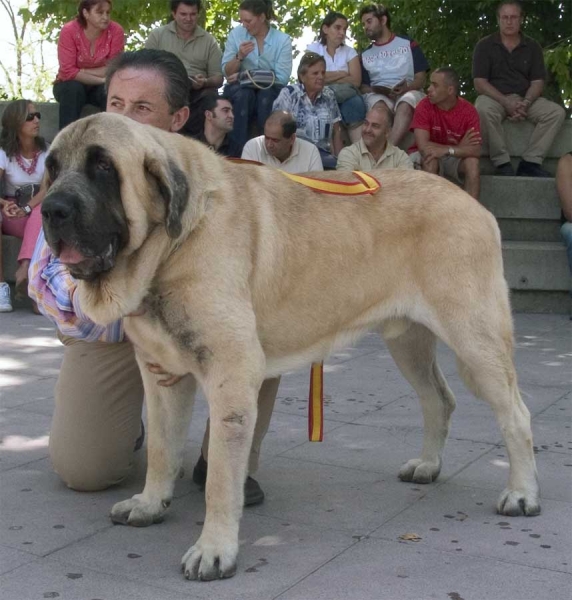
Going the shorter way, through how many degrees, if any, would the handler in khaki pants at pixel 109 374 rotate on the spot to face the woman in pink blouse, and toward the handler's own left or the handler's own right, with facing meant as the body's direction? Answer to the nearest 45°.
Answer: approximately 135° to the handler's own right

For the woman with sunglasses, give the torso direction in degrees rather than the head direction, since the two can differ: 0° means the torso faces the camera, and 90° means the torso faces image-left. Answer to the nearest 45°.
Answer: approximately 315°

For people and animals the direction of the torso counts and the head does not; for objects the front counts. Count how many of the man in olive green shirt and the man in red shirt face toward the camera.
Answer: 2

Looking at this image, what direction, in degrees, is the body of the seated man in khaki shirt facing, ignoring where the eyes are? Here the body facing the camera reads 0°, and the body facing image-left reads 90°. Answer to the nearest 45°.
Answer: approximately 0°

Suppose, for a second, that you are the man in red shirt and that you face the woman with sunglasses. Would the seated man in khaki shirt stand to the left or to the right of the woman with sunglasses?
left

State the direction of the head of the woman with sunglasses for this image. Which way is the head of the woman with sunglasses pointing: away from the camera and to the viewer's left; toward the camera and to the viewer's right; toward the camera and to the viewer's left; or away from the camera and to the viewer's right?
toward the camera and to the viewer's right

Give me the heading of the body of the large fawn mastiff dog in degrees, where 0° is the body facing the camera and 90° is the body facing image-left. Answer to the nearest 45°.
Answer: approximately 45°

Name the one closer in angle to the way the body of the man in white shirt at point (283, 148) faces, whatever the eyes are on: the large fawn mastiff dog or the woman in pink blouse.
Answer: the large fawn mastiff dog

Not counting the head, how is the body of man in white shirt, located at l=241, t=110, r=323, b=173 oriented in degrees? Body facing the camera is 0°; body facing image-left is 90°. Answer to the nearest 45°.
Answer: approximately 0°
